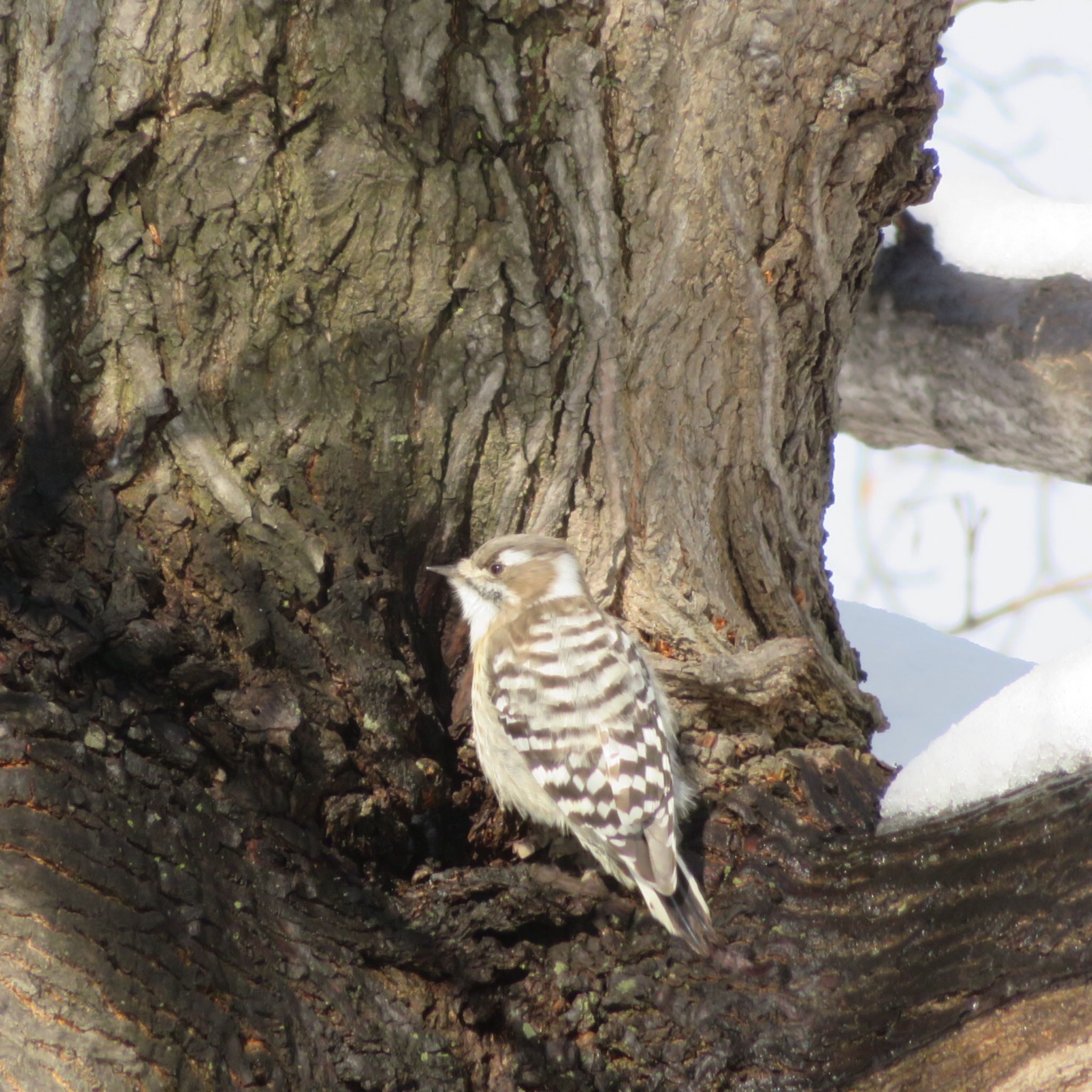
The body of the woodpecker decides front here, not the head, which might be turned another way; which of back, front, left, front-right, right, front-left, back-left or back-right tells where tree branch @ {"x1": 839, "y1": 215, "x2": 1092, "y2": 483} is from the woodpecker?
right

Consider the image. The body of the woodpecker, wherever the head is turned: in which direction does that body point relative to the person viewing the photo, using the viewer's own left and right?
facing away from the viewer and to the left of the viewer
